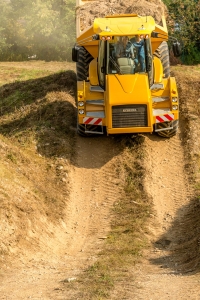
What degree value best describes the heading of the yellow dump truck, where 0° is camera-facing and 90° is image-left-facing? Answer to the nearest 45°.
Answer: approximately 0°
